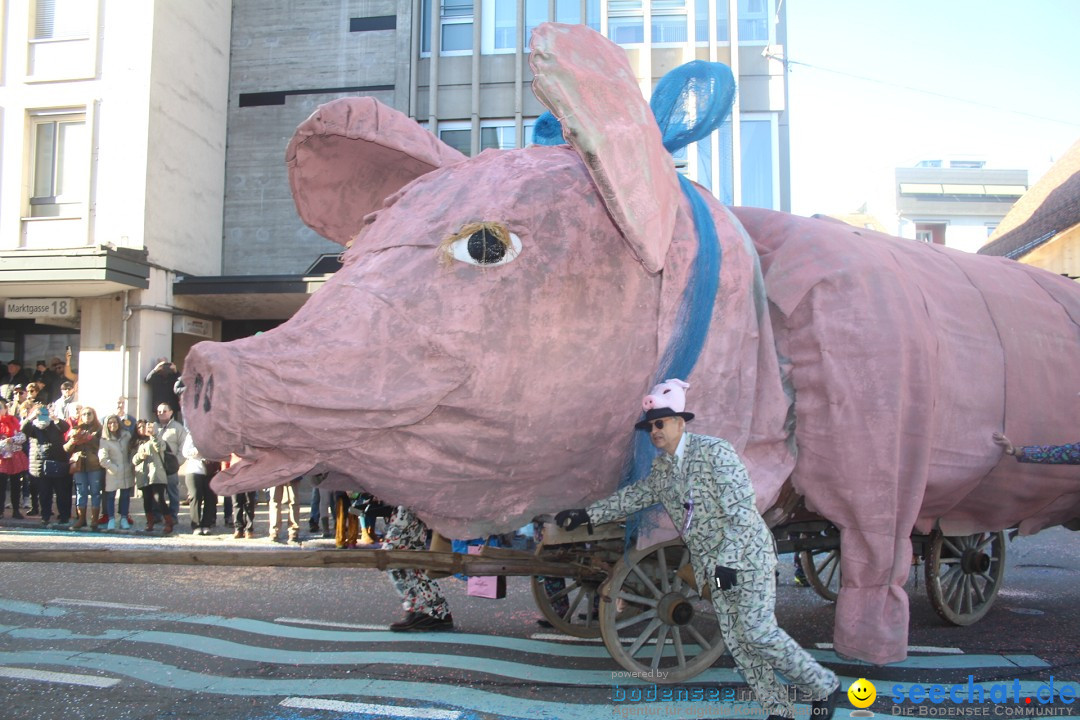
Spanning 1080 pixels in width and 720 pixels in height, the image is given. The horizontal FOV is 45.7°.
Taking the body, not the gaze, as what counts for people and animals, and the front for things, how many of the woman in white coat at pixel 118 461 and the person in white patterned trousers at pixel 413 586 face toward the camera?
1

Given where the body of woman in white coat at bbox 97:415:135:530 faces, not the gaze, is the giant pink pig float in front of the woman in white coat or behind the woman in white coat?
in front

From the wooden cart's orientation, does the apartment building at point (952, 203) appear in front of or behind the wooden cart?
behind

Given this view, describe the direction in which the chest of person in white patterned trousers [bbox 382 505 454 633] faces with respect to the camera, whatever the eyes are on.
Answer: to the viewer's left

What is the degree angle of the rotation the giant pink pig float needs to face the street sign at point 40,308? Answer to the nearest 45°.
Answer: approximately 90° to its right

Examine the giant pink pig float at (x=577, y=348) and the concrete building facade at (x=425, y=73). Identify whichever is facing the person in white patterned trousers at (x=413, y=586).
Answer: the concrete building facade

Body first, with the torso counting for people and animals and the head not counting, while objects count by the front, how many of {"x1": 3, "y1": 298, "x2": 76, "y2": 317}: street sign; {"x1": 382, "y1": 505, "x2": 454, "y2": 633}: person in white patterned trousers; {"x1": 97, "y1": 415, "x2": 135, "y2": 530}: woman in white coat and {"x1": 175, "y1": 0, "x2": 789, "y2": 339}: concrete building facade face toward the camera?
3

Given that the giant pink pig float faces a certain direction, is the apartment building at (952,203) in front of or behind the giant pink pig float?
behind

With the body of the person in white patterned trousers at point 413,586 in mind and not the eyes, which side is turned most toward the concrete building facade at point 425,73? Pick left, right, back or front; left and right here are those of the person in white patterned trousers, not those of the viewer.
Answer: right
